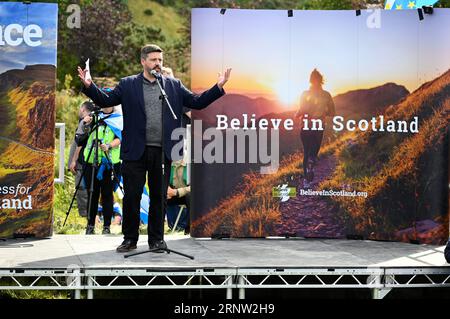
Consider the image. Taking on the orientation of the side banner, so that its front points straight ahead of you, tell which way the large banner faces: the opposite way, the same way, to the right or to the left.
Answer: the same way

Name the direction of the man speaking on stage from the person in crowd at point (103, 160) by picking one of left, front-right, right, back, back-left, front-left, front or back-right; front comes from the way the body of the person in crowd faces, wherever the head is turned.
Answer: front

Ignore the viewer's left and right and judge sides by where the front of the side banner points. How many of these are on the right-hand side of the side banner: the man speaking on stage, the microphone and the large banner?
0

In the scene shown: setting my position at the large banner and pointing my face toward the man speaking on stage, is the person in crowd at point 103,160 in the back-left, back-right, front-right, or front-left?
front-right

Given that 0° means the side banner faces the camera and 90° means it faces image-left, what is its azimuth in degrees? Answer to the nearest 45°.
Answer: approximately 0°

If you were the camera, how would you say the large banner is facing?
facing the viewer

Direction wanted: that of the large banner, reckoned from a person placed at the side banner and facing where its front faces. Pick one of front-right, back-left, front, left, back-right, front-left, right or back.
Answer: left

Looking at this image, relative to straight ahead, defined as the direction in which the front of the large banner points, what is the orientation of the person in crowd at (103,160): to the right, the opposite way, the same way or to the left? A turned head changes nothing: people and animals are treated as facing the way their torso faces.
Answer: the same way

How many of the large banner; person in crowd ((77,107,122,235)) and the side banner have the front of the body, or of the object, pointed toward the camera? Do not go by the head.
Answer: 3

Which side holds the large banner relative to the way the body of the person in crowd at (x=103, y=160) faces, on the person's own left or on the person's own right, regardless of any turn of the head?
on the person's own left

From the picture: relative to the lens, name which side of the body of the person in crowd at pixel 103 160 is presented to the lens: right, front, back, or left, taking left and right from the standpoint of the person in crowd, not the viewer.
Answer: front

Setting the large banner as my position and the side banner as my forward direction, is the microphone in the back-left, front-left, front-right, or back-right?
front-left

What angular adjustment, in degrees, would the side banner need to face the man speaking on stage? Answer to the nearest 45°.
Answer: approximately 45° to its left

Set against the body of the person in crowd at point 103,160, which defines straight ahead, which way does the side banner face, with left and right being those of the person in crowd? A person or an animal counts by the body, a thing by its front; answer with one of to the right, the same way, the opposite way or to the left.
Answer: the same way
